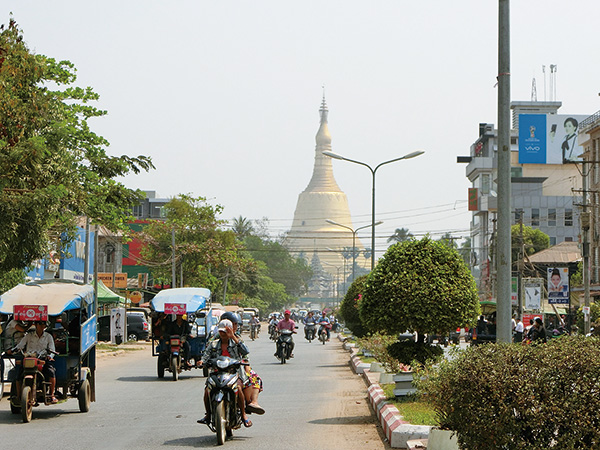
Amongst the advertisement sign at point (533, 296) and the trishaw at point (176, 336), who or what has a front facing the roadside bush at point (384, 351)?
the advertisement sign

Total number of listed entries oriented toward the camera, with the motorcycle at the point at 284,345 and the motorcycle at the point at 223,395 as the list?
2

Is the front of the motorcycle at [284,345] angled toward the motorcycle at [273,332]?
no

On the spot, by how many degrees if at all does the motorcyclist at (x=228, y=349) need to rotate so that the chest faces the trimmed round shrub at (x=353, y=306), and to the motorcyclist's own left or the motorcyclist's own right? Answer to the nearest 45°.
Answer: approximately 180°

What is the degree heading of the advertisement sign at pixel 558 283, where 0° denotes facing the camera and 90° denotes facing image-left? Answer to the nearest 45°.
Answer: approximately 0°

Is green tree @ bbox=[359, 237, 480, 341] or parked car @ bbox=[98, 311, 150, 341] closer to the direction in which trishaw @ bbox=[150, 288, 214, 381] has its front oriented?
the green tree

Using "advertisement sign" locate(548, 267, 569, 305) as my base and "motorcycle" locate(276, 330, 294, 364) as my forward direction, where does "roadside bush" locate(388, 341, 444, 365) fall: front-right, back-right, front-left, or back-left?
front-left

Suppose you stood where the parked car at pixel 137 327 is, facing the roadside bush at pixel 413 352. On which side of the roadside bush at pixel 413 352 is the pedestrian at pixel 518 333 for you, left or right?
left

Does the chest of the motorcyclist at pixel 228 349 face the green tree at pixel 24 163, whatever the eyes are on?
no

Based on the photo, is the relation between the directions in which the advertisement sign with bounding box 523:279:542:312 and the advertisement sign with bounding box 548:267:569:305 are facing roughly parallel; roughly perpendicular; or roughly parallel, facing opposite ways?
roughly parallel

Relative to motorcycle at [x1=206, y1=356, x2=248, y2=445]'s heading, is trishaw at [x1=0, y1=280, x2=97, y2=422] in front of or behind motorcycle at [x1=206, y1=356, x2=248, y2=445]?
behind

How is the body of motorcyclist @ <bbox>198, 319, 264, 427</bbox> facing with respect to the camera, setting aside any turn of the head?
toward the camera

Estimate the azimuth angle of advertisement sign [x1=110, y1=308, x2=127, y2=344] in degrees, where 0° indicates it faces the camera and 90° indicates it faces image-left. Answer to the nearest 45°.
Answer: approximately 0°

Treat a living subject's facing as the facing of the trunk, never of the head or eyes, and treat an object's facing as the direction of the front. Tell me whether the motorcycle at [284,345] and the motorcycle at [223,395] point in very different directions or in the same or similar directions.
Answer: same or similar directions

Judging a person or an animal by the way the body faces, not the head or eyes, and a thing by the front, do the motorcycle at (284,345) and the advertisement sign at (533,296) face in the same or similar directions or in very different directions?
same or similar directions

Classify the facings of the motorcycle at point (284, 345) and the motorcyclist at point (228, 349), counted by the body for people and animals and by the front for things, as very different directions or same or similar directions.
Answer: same or similar directions

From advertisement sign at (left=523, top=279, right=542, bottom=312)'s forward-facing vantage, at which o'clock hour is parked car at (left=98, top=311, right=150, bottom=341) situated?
The parked car is roughly at 3 o'clock from the advertisement sign.

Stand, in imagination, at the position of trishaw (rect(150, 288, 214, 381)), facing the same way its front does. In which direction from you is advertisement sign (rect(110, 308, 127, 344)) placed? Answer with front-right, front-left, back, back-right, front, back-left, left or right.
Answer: back-right

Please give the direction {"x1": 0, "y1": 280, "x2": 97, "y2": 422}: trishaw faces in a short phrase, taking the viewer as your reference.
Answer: facing the viewer and to the left of the viewer

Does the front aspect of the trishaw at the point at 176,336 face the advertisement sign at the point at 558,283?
no
